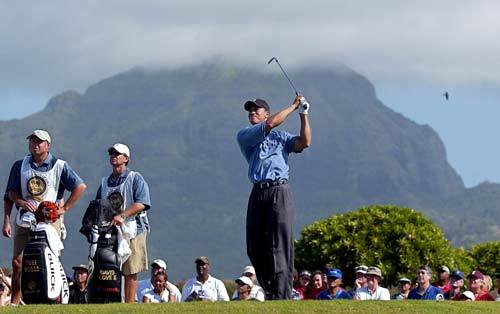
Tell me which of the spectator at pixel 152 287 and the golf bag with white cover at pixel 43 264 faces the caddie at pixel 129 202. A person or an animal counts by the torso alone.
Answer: the spectator

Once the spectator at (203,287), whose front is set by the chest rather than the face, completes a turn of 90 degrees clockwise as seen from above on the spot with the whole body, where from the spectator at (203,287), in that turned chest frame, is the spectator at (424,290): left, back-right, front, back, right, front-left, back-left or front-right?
back

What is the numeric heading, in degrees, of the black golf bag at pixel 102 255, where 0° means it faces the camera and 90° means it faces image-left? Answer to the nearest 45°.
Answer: approximately 0°

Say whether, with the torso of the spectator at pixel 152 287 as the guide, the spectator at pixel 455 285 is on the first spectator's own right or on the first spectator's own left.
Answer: on the first spectator's own left

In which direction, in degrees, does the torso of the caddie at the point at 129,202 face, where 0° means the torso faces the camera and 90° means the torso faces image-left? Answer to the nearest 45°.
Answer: approximately 45°

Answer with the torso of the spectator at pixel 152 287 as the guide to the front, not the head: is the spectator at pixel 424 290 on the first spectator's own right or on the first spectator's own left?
on the first spectator's own left

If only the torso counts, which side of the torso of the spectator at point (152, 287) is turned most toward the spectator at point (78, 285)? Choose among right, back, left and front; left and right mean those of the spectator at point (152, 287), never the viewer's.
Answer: right

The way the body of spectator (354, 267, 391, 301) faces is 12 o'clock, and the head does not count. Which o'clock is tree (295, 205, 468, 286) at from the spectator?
The tree is roughly at 6 o'clock from the spectator.

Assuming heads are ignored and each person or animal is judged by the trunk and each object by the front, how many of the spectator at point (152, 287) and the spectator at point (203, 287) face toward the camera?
2

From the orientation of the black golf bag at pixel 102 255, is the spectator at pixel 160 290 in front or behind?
behind
